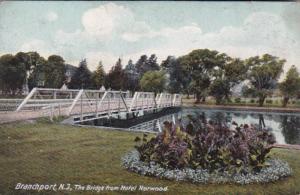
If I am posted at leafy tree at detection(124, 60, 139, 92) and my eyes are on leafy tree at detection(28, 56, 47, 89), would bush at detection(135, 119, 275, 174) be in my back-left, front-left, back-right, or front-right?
back-left
